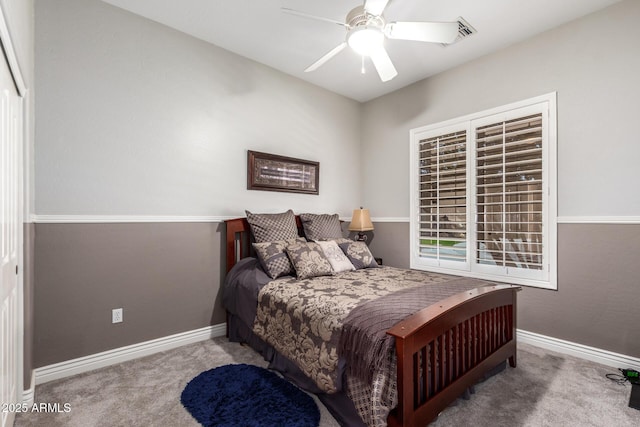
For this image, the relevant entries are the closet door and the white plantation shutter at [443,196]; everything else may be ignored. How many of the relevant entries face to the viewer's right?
1

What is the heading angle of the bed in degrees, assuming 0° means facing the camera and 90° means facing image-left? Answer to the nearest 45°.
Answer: approximately 315°

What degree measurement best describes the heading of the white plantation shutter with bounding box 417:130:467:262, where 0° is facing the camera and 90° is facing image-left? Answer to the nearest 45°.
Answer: approximately 45°

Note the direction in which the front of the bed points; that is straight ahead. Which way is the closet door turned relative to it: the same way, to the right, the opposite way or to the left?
to the left

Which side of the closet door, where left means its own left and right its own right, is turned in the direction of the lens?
right

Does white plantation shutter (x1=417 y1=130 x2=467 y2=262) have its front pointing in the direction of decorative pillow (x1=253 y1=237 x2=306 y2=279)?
yes

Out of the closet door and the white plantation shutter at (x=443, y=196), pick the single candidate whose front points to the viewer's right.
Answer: the closet door

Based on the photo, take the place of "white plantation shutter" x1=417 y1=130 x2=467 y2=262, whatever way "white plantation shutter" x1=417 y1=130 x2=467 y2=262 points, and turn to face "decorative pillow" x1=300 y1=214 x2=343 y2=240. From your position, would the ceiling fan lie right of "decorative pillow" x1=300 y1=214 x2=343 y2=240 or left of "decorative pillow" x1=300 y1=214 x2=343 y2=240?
left
